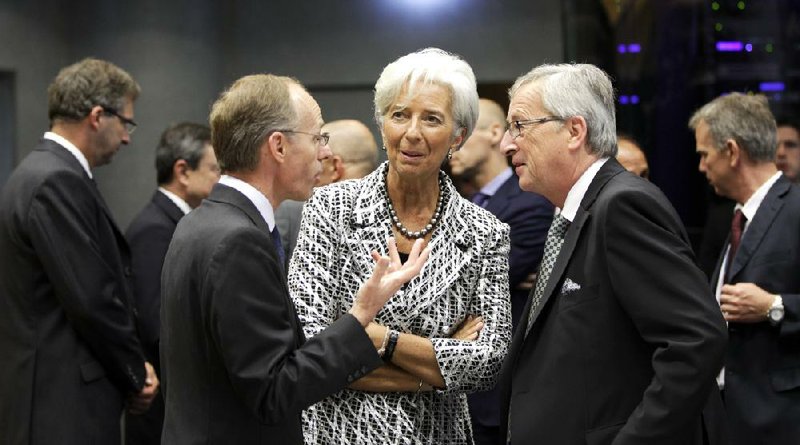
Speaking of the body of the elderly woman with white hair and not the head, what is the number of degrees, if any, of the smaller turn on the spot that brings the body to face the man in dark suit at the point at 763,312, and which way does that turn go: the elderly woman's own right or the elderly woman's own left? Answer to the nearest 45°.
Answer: approximately 135° to the elderly woman's own left

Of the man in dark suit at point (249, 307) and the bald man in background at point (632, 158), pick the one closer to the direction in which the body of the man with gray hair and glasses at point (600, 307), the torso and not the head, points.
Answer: the man in dark suit

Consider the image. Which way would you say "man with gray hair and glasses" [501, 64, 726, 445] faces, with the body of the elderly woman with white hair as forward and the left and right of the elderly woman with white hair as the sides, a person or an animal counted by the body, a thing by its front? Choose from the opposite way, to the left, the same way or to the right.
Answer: to the right

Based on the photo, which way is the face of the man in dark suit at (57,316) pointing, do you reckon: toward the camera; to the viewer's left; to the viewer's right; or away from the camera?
to the viewer's right

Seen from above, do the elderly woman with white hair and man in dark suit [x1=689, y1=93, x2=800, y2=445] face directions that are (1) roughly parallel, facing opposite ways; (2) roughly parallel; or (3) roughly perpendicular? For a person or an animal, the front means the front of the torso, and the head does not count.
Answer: roughly perpendicular

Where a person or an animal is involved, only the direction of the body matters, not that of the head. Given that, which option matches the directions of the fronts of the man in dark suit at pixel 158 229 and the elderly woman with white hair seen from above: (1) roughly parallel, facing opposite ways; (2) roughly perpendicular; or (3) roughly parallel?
roughly perpendicular

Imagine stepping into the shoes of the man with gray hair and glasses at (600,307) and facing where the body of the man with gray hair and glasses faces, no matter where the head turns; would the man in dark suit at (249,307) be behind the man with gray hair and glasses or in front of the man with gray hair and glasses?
in front

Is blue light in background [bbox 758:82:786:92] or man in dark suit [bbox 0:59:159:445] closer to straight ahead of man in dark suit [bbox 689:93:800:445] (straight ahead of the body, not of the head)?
the man in dark suit

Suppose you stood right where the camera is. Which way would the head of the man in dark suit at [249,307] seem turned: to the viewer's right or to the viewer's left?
to the viewer's right

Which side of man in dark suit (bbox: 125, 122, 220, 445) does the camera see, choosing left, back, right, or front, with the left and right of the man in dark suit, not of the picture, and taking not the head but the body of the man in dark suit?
right

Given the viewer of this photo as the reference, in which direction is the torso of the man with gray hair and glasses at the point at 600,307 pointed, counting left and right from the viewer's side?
facing to the left of the viewer

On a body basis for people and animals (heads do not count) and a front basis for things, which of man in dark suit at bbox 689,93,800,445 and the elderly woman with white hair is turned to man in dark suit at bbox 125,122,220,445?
man in dark suit at bbox 689,93,800,445
